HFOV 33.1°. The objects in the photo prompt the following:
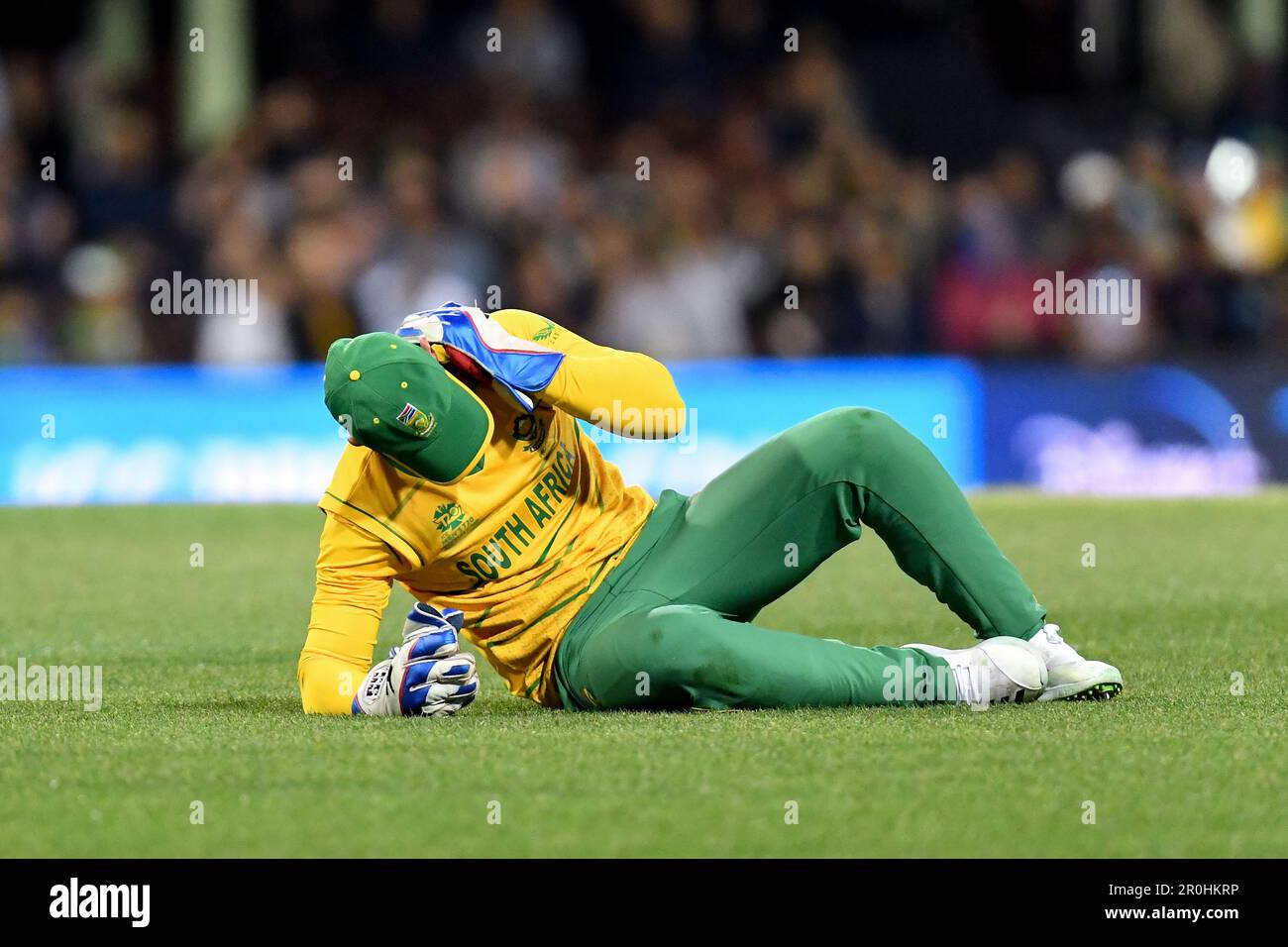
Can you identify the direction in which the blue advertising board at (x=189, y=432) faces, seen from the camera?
facing the viewer

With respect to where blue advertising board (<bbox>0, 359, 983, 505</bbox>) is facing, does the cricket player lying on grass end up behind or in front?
in front
